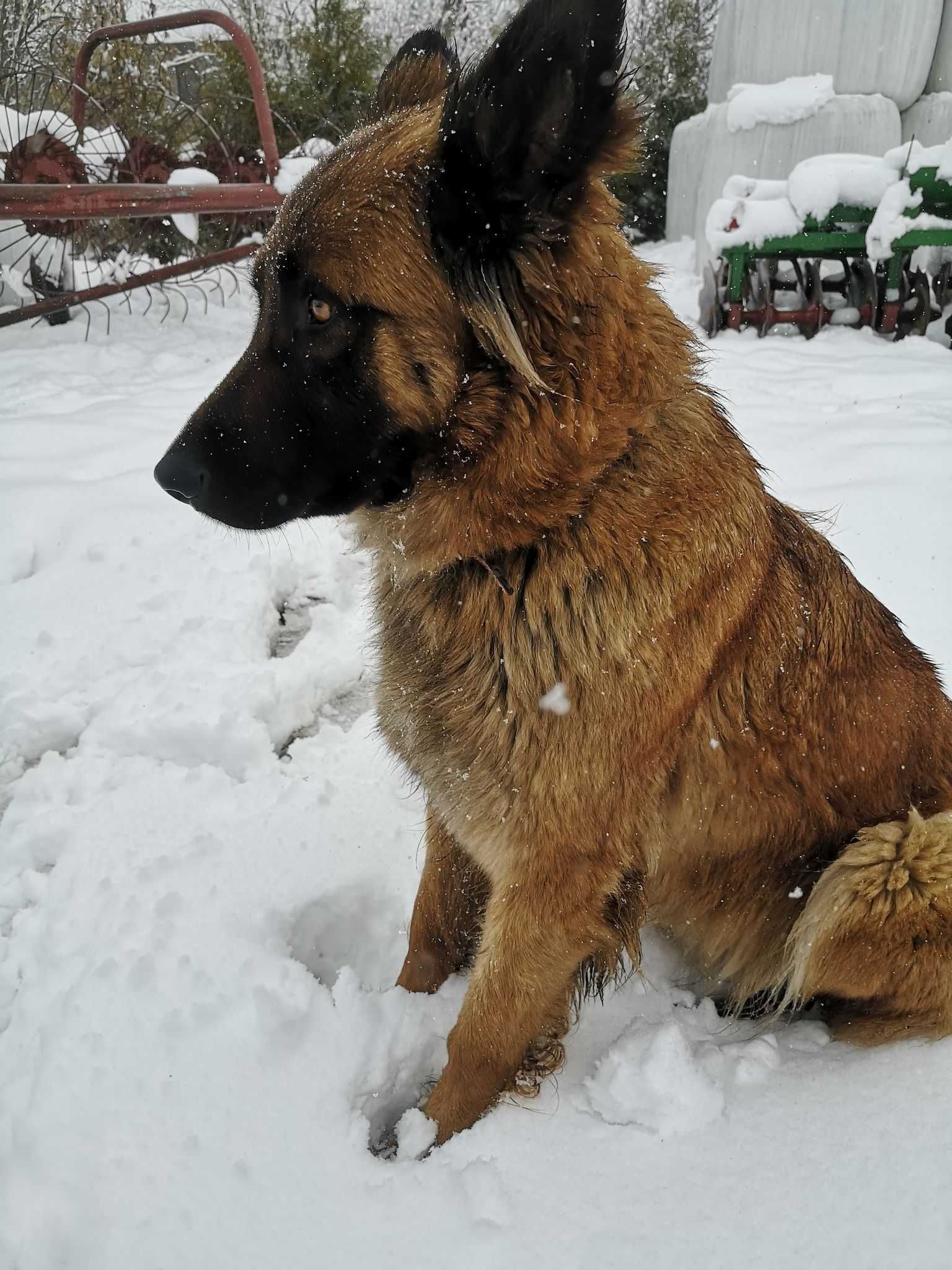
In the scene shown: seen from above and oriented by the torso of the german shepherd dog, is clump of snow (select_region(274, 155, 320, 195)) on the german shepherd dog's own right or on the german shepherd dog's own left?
on the german shepherd dog's own right

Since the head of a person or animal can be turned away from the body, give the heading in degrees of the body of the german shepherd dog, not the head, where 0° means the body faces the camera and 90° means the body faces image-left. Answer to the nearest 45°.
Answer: approximately 90°

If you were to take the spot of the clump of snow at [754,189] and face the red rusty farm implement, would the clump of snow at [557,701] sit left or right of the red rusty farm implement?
left

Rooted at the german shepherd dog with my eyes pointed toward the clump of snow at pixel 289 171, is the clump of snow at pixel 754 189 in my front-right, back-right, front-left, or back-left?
front-right

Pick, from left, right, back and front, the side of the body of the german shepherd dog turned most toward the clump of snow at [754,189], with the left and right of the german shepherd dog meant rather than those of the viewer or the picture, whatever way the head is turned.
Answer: right

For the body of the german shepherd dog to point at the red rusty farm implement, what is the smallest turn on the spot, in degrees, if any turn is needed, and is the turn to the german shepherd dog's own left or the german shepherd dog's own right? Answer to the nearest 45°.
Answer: approximately 45° to the german shepherd dog's own right

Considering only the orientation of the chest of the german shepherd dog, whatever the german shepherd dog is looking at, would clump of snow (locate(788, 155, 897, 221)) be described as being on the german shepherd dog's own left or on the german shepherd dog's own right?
on the german shepherd dog's own right
